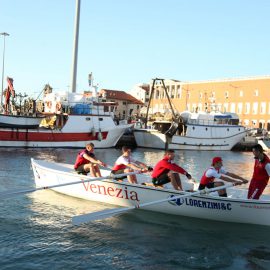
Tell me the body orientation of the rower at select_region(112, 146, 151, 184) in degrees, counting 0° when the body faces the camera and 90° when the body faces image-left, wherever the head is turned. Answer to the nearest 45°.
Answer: approximately 270°

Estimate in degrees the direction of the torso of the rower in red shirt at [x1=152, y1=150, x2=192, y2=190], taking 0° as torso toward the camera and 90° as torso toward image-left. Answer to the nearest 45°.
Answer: approximately 270°

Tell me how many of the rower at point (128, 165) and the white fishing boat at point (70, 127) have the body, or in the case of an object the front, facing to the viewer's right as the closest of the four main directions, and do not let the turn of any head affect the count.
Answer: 2

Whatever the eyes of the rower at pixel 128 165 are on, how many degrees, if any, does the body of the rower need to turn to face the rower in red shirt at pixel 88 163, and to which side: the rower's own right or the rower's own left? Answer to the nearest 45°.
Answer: approximately 135° to the rower's own left

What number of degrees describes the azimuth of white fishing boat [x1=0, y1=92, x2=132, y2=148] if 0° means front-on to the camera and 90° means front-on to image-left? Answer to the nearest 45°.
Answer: approximately 270°

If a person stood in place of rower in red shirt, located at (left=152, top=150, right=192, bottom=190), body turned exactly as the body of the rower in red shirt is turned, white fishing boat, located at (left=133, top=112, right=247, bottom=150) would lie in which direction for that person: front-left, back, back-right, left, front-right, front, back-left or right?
left

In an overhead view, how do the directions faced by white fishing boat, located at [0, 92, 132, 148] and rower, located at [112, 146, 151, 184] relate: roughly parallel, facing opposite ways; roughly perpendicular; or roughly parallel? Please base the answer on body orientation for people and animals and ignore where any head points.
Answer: roughly parallel

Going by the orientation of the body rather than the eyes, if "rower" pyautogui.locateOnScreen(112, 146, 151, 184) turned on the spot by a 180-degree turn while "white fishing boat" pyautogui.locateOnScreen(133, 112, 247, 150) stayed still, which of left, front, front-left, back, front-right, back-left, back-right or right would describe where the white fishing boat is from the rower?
right

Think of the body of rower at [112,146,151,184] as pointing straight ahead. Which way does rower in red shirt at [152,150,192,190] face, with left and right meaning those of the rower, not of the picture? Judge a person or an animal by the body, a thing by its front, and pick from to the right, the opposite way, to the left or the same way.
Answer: the same way

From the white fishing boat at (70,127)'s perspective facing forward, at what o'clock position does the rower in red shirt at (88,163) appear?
The rower in red shirt is roughly at 3 o'clock from the white fishing boat.

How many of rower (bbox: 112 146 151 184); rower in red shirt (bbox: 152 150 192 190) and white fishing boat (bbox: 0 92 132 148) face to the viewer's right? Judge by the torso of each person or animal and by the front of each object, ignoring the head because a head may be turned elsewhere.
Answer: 3

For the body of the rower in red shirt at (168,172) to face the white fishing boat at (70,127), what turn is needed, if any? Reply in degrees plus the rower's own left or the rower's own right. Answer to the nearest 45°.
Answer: approximately 90° to the rower's own left

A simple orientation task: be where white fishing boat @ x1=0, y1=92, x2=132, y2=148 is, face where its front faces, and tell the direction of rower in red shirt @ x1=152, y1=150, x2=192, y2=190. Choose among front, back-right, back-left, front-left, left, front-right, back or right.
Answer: right

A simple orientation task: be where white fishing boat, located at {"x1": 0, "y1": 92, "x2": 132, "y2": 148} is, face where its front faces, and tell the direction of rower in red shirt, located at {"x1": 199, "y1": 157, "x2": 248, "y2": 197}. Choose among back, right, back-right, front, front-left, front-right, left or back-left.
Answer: right

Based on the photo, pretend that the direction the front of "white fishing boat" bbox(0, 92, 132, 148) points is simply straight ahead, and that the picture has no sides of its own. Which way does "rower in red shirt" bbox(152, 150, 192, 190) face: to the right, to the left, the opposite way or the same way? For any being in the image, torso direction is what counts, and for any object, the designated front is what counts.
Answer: the same way
